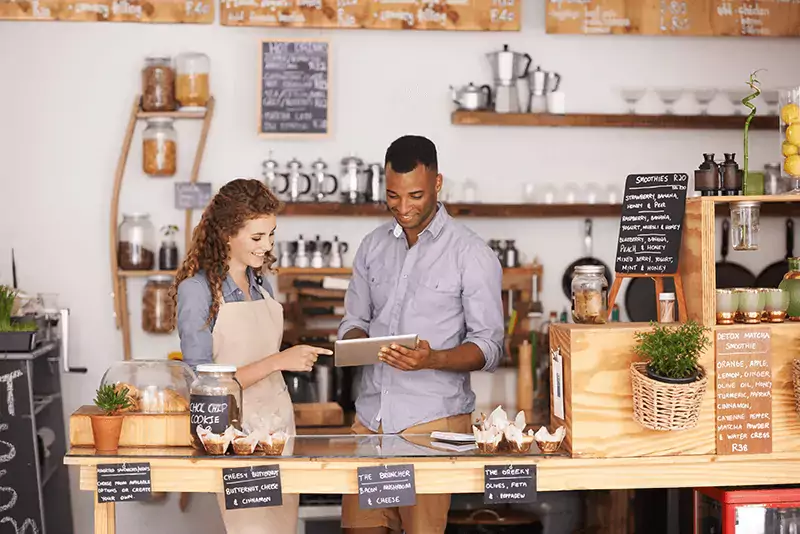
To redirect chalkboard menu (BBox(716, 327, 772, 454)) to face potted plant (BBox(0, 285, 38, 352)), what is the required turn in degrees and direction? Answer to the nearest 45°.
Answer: approximately 90° to its right

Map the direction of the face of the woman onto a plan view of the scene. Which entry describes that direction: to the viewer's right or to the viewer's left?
to the viewer's right

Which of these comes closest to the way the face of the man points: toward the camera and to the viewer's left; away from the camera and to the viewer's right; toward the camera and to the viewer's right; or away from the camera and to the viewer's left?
toward the camera and to the viewer's left

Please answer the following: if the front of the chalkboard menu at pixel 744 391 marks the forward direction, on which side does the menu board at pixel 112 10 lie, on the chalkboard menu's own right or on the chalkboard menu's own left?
on the chalkboard menu's own right

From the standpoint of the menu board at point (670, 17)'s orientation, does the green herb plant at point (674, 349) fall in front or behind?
in front

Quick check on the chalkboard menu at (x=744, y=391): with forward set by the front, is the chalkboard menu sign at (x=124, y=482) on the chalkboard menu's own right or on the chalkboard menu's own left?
on the chalkboard menu's own right

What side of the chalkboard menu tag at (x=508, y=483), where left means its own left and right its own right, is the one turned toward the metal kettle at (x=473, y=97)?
back
